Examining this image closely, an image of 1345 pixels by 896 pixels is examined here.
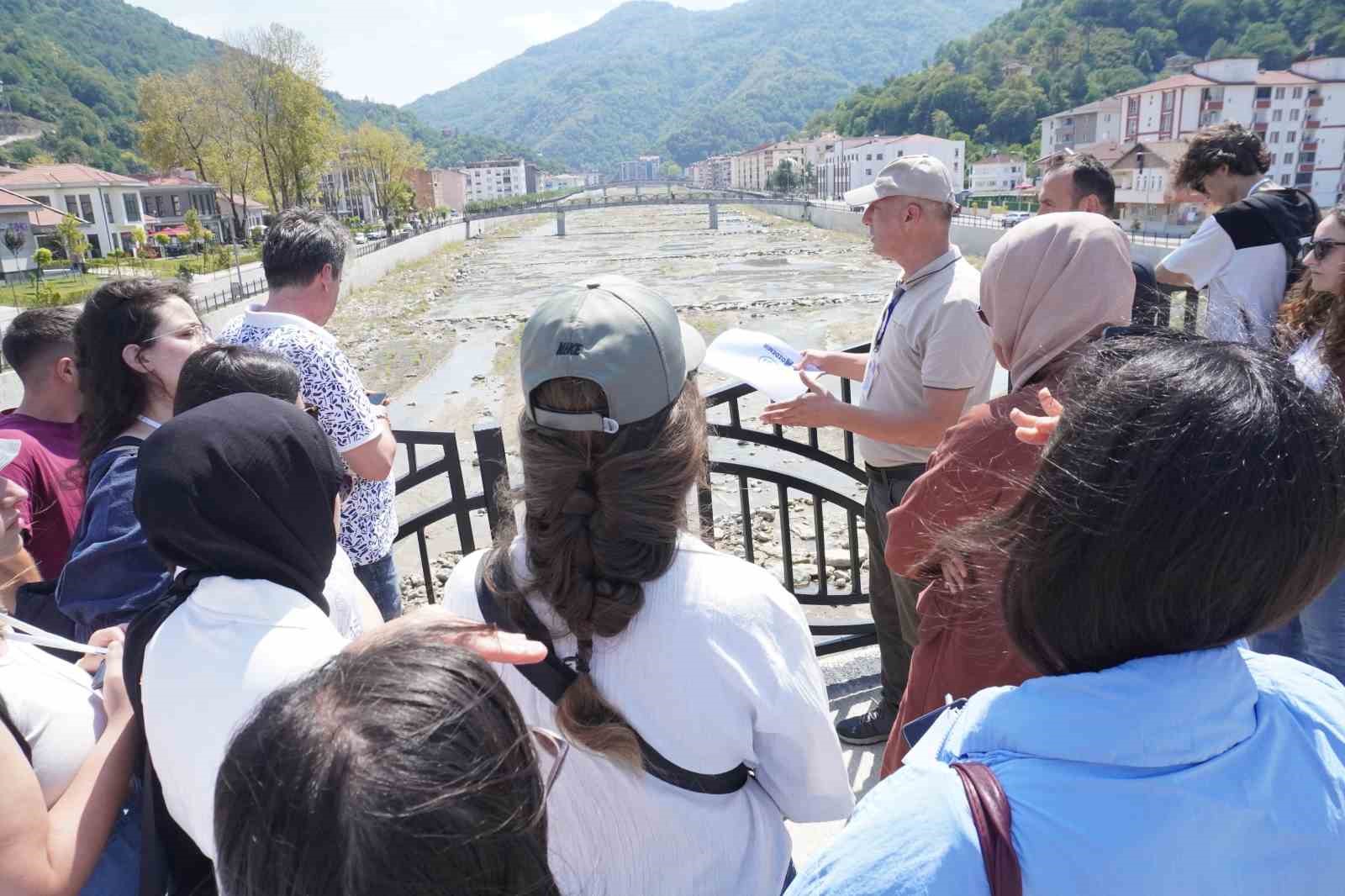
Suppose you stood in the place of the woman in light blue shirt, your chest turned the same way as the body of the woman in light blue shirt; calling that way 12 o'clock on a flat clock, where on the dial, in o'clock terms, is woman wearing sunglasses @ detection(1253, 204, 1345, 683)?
The woman wearing sunglasses is roughly at 2 o'clock from the woman in light blue shirt.

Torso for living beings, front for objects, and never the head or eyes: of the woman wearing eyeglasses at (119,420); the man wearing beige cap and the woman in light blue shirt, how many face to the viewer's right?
1

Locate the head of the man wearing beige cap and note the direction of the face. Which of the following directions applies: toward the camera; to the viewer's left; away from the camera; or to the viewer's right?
to the viewer's left

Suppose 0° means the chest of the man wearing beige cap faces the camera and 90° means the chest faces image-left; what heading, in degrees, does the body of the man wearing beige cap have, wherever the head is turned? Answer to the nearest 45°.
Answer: approximately 90°

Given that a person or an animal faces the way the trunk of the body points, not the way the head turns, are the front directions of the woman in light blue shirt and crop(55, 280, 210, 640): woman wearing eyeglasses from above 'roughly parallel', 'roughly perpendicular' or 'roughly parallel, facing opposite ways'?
roughly perpendicular

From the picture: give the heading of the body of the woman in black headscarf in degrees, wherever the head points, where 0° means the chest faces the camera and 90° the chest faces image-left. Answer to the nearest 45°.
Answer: approximately 225°

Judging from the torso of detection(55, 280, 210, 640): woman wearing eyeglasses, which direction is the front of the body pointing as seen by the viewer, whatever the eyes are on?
to the viewer's right

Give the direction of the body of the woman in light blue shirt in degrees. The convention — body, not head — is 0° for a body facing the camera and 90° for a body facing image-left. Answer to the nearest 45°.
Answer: approximately 135°

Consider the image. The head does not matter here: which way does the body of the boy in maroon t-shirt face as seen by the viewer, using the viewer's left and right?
facing away from the viewer and to the right of the viewer

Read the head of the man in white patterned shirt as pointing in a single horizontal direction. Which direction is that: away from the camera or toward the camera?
away from the camera

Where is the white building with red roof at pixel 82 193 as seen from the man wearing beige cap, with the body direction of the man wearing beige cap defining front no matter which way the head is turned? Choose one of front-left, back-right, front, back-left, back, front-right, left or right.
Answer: front-right

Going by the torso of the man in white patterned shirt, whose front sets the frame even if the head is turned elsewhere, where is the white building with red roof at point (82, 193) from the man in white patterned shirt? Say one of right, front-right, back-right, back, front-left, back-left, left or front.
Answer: front-left

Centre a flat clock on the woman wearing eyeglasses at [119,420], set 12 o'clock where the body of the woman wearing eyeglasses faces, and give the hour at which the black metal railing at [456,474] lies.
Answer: The black metal railing is roughly at 12 o'clock from the woman wearing eyeglasses.

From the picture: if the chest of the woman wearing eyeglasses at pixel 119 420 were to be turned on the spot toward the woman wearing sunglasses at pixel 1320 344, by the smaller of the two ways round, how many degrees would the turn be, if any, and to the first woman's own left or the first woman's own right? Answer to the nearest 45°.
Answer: approximately 45° to the first woman's own right

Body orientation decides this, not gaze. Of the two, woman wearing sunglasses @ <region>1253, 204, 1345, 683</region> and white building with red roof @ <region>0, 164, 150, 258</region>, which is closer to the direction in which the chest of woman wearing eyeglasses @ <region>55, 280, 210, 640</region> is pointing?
the woman wearing sunglasses
